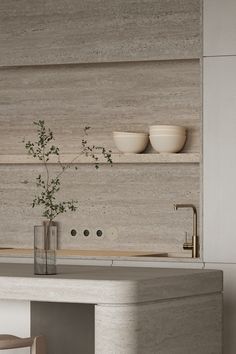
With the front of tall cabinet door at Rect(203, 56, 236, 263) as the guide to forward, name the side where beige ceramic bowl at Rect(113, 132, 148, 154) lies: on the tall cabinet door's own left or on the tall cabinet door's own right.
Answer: on the tall cabinet door's own right

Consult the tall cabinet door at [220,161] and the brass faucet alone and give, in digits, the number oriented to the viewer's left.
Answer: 1

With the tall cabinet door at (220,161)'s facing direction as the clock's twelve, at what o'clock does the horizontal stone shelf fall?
The horizontal stone shelf is roughly at 4 o'clock from the tall cabinet door.

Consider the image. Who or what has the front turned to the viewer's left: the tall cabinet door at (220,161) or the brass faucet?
the brass faucet

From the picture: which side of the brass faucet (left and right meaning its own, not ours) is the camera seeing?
left

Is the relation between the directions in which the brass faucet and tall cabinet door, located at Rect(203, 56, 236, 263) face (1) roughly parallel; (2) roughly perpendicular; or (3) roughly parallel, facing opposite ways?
roughly perpendicular

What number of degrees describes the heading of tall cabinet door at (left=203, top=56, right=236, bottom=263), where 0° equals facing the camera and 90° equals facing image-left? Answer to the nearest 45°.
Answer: approximately 0°

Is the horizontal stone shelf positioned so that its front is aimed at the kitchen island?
yes
